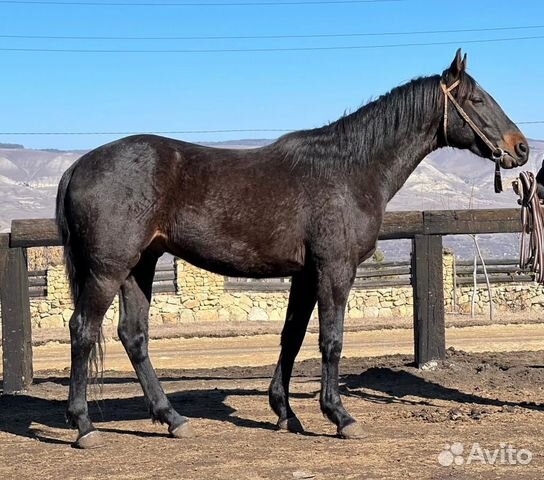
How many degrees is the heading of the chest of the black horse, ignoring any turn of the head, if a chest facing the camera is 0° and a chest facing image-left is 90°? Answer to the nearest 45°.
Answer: approximately 270°

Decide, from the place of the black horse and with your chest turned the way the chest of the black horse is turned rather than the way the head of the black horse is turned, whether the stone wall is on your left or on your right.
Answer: on your left

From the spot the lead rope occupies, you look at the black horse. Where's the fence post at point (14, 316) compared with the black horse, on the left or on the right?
right

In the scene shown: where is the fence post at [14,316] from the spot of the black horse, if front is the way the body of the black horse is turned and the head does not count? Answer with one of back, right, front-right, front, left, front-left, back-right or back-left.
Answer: back-left

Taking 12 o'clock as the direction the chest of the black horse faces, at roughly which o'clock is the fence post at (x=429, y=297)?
The fence post is roughly at 10 o'clock from the black horse.

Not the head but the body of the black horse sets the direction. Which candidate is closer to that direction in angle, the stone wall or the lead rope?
the lead rope

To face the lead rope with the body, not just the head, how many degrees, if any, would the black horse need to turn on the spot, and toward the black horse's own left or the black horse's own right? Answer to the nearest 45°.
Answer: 0° — it already faces it

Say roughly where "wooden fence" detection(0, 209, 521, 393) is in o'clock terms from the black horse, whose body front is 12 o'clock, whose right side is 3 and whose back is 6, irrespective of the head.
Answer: The wooden fence is roughly at 10 o'clock from the black horse.
